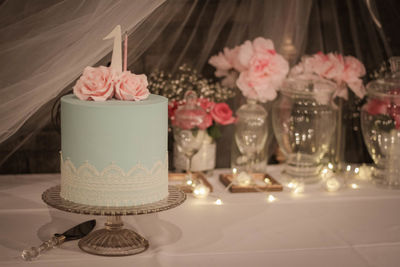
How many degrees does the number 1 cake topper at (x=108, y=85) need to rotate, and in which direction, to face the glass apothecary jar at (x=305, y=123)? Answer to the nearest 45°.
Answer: approximately 135° to its left

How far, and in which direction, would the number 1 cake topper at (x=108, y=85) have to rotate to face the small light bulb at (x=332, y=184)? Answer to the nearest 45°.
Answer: approximately 135° to its left

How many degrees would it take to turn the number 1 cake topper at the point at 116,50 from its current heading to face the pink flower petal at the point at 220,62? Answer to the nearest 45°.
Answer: approximately 135° to its left

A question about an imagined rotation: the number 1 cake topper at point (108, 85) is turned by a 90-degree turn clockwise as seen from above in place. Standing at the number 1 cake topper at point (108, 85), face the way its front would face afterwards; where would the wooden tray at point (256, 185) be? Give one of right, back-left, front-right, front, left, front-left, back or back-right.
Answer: back-right

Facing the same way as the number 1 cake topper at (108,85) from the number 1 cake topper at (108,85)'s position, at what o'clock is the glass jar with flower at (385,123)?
The glass jar with flower is roughly at 8 o'clock from the number 1 cake topper.

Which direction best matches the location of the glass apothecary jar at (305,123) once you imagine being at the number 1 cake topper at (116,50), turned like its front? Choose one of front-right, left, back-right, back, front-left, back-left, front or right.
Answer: back-left

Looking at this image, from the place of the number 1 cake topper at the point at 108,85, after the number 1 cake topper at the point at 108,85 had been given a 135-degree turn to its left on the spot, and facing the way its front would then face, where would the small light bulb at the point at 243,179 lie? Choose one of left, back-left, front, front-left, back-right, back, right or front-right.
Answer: front

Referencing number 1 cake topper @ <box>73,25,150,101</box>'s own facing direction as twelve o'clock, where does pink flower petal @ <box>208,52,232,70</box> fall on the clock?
The pink flower petal is roughly at 7 o'clock from the number 1 cake topper.

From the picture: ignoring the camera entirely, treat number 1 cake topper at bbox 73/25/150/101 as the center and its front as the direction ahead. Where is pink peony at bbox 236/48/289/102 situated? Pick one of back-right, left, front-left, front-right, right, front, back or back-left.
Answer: back-left

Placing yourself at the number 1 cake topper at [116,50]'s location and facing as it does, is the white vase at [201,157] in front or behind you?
behind

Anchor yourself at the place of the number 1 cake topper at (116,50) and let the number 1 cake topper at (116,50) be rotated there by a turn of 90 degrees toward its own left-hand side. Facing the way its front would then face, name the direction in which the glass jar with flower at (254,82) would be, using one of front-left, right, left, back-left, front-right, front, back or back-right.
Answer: front-left

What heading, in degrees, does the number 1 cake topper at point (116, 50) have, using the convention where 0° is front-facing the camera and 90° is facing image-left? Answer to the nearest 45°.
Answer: approximately 0°
